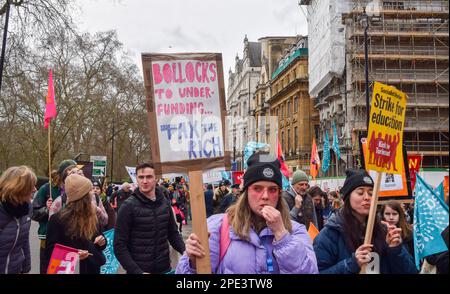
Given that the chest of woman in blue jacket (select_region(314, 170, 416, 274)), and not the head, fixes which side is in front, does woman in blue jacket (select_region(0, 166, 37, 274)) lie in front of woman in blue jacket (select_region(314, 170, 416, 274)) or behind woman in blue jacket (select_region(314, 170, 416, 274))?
behind

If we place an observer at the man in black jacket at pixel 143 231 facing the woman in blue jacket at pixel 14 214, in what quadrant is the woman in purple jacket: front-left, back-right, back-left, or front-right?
back-left

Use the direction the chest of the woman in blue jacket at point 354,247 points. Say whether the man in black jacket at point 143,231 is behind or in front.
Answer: behind

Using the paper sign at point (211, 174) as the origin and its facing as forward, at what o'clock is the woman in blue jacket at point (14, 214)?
The woman in blue jacket is roughly at 1 o'clock from the paper sign.

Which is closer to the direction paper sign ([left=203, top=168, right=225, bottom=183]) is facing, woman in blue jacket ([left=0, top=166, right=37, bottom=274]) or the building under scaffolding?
the woman in blue jacket

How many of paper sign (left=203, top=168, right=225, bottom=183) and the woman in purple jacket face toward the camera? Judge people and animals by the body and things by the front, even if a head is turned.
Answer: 2

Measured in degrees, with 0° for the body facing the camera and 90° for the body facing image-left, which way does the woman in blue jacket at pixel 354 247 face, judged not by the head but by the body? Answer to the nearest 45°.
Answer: approximately 315°

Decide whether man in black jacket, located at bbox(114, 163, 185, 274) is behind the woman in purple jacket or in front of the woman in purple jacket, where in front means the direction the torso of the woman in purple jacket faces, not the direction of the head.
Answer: behind

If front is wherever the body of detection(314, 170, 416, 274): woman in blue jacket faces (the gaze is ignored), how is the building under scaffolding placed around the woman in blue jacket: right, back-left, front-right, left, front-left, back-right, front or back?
back-left

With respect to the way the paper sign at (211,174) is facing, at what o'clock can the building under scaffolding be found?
The building under scaffolding is roughly at 7 o'clock from the paper sign.

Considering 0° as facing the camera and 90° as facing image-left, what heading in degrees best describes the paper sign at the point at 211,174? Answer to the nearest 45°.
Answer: approximately 0°
